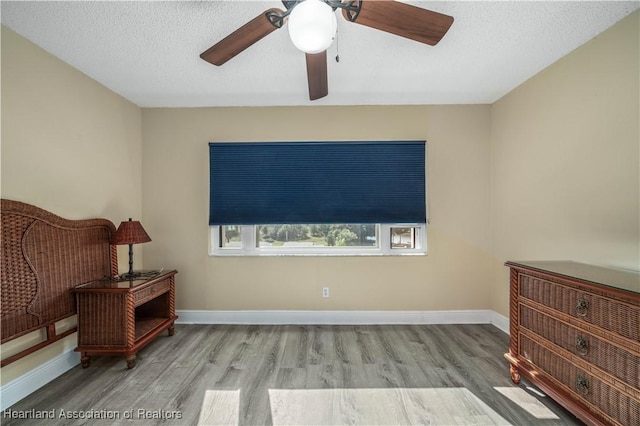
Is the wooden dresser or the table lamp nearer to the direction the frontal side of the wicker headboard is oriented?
the wooden dresser

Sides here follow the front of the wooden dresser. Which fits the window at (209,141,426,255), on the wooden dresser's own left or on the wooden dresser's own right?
on the wooden dresser's own right

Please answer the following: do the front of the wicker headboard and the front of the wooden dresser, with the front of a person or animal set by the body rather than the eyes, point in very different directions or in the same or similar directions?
very different directions

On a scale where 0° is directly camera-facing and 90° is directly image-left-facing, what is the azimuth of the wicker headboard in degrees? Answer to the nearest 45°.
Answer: approximately 315°

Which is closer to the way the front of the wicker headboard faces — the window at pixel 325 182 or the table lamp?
the window

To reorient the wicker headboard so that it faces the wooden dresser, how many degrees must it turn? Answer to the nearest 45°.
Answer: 0° — it already faces it
